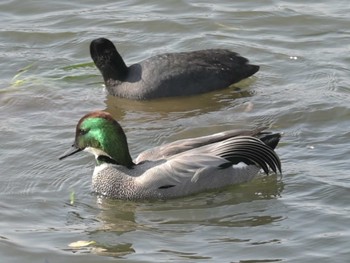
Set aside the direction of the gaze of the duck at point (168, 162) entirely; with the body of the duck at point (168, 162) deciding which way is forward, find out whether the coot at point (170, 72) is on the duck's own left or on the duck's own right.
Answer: on the duck's own right

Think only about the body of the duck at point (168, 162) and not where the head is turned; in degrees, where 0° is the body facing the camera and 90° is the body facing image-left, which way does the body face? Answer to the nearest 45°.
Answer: approximately 90°
